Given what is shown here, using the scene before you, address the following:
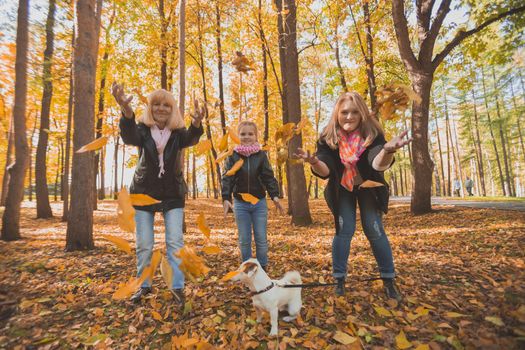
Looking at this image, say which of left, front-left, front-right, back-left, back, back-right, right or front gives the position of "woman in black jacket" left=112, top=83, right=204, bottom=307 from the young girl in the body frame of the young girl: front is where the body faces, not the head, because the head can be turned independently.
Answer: front-right

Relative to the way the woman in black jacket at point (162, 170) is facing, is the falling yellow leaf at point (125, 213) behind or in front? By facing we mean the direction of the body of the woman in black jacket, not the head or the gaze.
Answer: in front

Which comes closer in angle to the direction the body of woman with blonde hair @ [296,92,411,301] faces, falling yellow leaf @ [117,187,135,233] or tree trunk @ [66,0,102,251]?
the falling yellow leaf

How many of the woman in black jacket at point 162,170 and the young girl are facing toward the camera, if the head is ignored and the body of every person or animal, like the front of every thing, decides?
2

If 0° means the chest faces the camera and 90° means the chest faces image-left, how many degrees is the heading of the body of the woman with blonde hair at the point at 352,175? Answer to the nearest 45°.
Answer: approximately 0°

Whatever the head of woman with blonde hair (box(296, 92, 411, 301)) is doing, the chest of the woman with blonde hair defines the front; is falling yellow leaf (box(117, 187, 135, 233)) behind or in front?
in front

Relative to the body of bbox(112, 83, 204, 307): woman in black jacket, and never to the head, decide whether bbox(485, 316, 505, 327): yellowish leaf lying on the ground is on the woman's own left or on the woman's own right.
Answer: on the woman's own left

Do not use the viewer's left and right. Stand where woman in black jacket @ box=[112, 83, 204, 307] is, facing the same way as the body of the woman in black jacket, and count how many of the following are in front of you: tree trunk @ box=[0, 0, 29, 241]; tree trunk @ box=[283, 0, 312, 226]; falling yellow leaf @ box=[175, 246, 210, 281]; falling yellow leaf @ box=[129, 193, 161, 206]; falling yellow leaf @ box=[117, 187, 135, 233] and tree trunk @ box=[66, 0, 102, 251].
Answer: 3

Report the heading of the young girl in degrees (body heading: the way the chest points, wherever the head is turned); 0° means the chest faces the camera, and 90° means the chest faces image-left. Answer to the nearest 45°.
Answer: approximately 0°

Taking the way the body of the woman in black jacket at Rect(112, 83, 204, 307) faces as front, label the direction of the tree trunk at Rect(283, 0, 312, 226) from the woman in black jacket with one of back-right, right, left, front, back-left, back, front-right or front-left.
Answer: back-left
